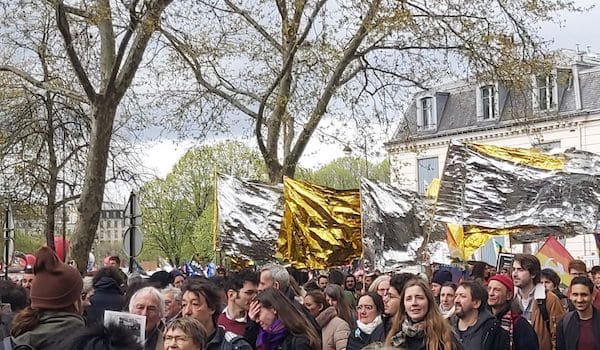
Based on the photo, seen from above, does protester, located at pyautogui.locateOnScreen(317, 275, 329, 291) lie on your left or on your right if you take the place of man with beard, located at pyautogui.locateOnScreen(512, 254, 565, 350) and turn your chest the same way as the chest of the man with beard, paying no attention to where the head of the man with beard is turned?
on your right

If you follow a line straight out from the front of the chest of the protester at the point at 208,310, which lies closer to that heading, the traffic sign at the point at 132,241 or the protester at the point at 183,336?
the protester

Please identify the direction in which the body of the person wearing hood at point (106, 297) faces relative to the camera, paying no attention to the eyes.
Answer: away from the camera
